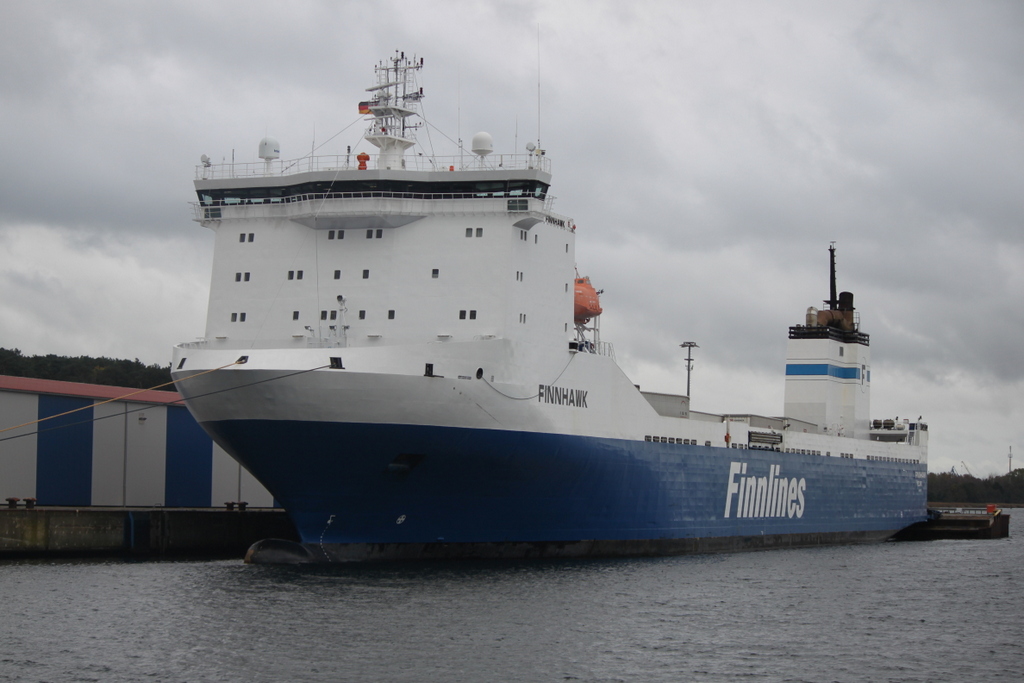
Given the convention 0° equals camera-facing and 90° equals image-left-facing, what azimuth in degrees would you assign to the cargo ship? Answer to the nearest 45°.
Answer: approximately 45°

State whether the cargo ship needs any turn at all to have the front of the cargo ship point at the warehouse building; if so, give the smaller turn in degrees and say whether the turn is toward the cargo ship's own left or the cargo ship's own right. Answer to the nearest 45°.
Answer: approximately 90° to the cargo ship's own right
